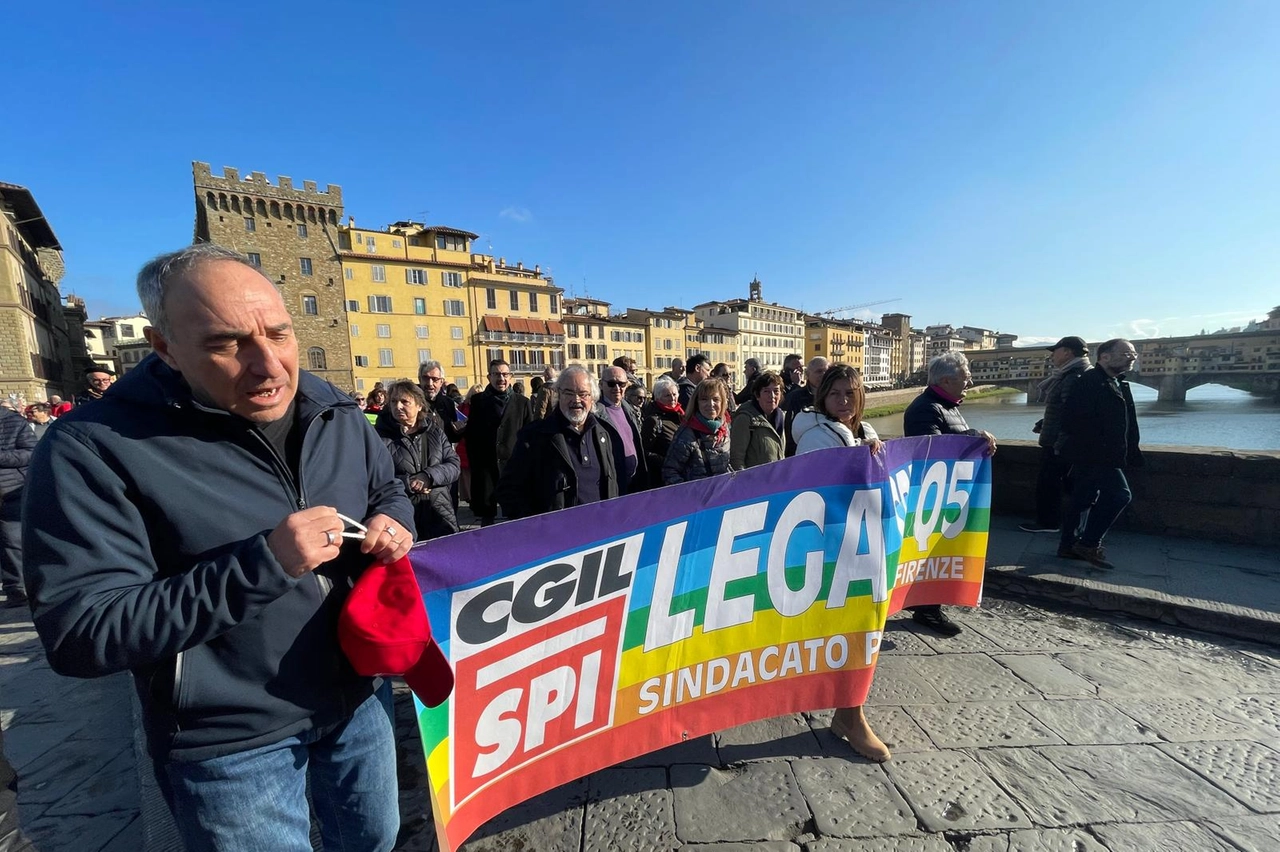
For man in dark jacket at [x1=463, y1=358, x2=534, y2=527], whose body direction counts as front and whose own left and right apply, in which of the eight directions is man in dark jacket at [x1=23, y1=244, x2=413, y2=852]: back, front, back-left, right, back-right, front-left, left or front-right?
front

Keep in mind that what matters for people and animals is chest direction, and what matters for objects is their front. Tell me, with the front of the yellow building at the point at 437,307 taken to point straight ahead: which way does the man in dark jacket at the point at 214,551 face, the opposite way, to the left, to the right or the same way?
the same way

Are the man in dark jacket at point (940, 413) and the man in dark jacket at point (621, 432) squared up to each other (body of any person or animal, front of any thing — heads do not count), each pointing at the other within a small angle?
no

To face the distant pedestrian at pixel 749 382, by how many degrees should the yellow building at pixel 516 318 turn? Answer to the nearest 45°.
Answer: approximately 45° to its right

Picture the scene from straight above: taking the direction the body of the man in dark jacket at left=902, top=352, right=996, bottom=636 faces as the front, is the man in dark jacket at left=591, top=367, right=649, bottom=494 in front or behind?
behind

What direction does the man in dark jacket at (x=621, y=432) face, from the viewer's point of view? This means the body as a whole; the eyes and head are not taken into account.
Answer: toward the camera

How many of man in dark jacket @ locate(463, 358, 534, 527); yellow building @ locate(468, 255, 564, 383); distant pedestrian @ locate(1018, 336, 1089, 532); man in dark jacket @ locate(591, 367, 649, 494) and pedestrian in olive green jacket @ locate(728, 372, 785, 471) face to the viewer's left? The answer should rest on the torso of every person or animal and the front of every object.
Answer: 1

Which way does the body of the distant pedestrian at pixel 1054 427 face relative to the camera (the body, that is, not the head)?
to the viewer's left

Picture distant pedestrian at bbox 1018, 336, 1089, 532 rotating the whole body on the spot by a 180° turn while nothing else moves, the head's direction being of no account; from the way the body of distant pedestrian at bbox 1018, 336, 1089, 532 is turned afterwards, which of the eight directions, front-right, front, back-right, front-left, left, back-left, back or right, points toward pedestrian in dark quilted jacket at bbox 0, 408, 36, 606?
back-right

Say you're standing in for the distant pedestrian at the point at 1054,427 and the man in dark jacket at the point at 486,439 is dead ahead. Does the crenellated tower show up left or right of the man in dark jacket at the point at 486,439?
right

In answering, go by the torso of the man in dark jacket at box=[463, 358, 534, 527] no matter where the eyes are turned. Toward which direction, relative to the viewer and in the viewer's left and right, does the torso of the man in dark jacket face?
facing the viewer

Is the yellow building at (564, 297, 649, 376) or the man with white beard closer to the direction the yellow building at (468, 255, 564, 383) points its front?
the man with white beard

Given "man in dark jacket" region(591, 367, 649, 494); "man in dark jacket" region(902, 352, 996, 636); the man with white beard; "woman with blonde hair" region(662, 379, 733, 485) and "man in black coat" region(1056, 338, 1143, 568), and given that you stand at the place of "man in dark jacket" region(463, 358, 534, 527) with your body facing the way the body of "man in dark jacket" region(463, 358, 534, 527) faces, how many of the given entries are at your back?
0

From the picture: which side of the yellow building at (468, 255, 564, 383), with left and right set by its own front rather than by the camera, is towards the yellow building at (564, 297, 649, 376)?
left

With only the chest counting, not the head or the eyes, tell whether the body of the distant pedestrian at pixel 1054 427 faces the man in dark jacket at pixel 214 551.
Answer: no

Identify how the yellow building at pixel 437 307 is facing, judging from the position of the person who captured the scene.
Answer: facing the viewer and to the right of the viewer
